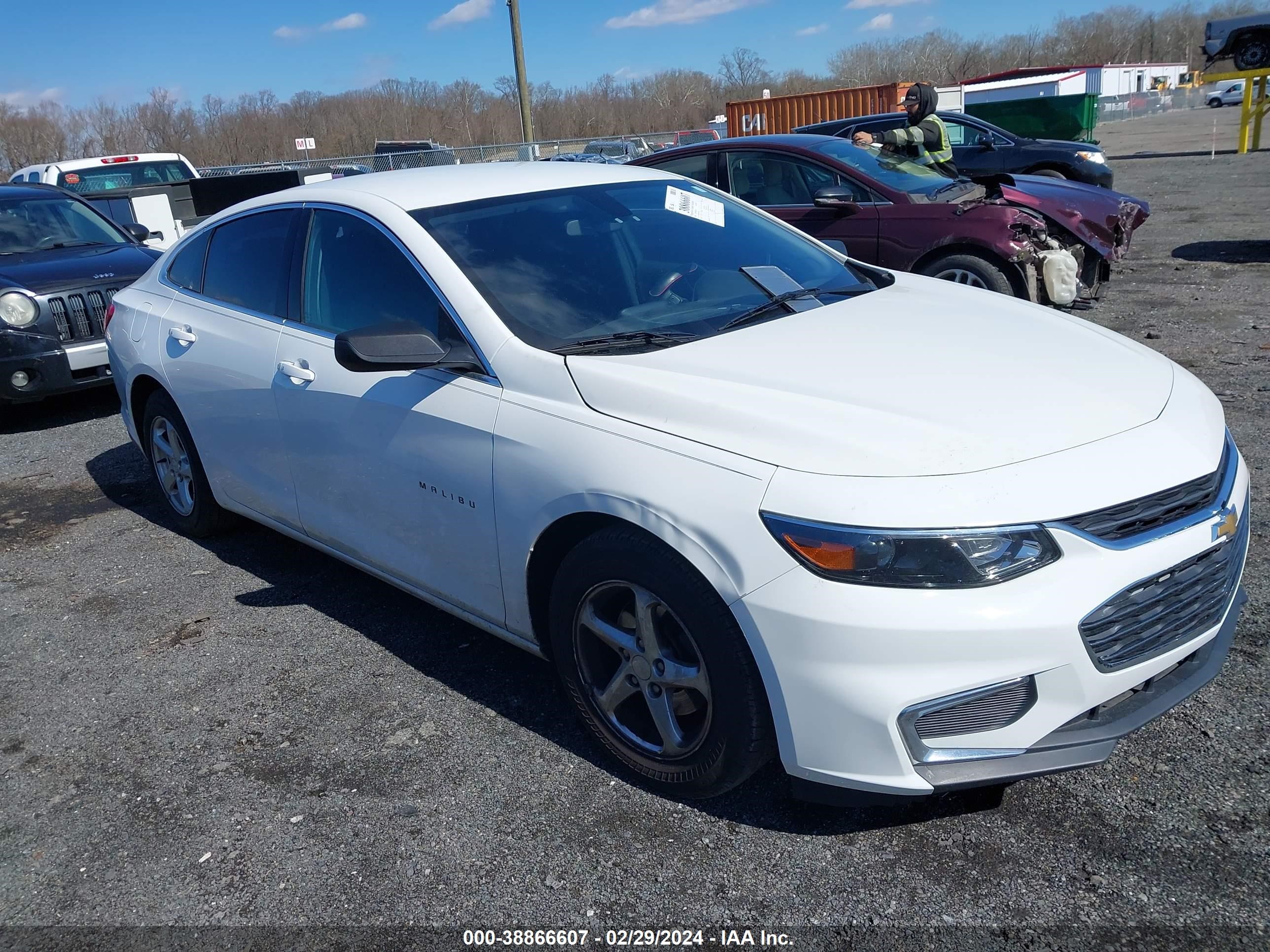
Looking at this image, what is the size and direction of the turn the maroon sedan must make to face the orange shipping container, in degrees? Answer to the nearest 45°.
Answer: approximately 135° to its left

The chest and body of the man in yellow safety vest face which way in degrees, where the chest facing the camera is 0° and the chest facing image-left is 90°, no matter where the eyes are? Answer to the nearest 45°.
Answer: approximately 90°

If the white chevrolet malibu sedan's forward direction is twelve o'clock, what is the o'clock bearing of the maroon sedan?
The maroon sedan is roughly at 8 o'clock from the white chevrolet malibu sedan.

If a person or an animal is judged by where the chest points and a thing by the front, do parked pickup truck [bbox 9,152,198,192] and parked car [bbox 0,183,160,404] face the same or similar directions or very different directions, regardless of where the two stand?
very different directions

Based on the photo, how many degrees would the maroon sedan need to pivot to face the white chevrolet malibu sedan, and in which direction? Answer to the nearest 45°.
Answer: approximately 45° to its right

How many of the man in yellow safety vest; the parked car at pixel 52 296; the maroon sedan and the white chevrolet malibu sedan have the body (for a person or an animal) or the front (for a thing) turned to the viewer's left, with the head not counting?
1

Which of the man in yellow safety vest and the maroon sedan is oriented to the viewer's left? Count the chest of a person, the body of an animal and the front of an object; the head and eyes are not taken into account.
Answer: the man in yellow safety vest

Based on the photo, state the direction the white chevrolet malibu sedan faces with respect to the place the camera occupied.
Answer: facing the viewer and to the right of the viewer

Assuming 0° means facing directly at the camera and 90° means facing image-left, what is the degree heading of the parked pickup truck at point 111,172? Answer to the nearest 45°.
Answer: approximately 135°

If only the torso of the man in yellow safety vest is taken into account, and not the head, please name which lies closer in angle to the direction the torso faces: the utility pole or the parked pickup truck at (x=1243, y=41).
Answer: the utility pole

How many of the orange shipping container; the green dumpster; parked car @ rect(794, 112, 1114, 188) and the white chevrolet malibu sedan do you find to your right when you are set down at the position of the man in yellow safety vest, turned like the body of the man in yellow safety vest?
3

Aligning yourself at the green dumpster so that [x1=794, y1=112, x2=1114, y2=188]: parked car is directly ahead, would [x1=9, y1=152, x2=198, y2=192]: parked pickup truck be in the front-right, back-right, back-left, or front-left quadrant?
front-right

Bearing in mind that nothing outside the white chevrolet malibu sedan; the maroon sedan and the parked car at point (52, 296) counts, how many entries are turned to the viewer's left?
0

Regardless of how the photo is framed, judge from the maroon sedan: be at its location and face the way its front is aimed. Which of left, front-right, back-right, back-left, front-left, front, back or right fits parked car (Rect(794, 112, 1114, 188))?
back-left

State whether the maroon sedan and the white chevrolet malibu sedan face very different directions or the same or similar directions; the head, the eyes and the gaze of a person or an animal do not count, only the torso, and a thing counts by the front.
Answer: same or similar directions

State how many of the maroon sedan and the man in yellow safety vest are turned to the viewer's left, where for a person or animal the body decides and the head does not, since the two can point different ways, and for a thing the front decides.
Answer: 1

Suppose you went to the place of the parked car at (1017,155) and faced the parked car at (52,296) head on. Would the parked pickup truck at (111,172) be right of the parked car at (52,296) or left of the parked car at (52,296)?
right
